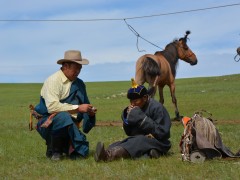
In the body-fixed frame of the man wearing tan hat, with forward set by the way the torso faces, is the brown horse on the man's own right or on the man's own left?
on the man's own left

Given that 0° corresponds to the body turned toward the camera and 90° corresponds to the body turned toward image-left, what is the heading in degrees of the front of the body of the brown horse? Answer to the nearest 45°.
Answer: approximately 225°

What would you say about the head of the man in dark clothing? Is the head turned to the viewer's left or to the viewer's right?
to the viewer's left

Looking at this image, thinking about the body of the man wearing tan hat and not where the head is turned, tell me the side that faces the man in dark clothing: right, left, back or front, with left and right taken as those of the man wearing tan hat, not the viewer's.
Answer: front

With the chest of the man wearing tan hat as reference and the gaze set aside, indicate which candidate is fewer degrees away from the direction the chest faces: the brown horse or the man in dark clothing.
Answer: the man in dark clothing

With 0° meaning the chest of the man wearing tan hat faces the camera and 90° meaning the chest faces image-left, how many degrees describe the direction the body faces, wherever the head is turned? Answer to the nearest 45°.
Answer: approximately 315°

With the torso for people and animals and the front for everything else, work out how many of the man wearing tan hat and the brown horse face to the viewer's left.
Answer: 0

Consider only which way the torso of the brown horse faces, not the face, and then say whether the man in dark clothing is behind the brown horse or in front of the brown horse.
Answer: behind
